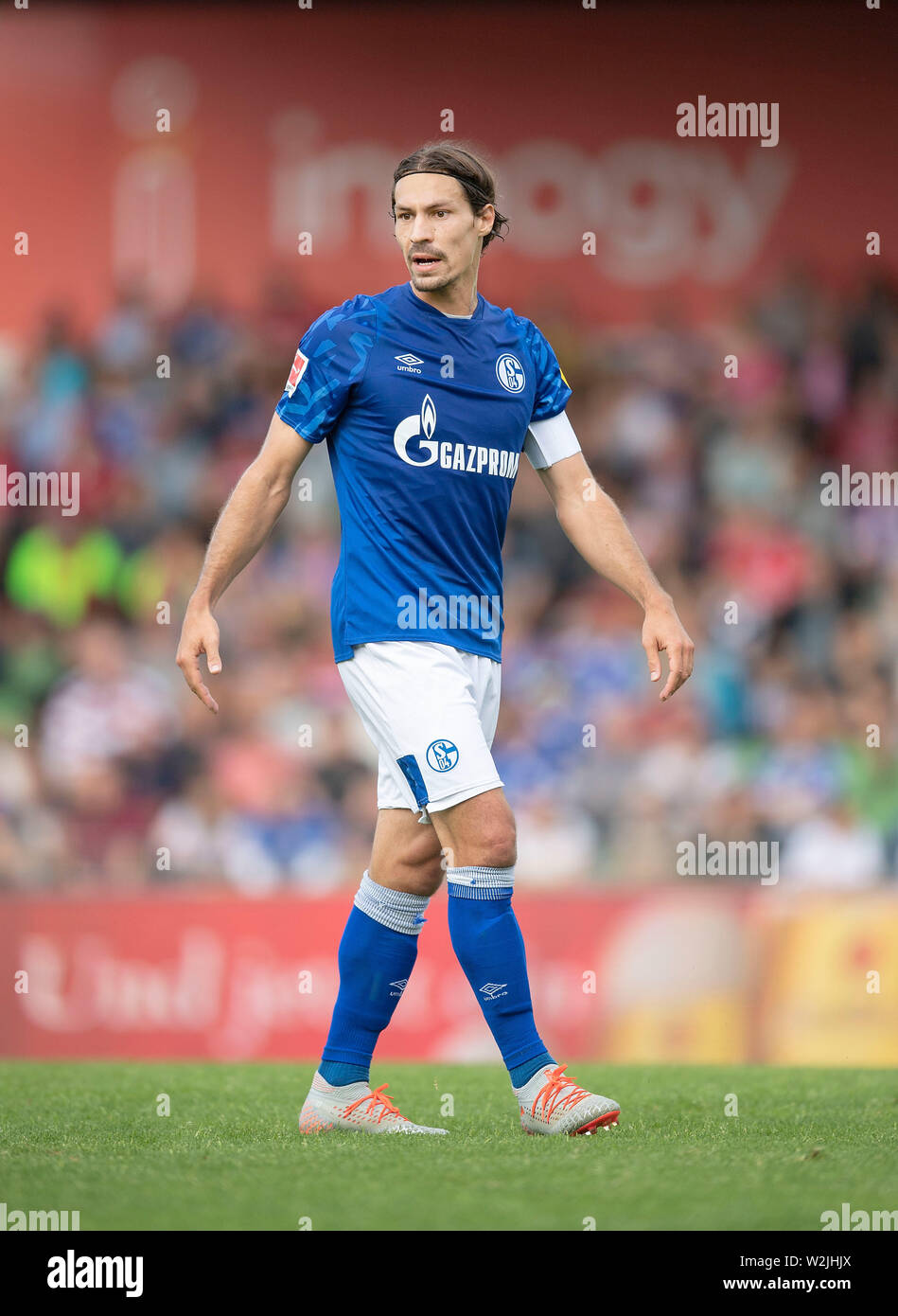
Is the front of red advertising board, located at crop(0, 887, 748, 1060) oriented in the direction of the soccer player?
yes

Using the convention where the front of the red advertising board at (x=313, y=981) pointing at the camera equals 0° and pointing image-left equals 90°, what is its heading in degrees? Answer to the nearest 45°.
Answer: approximately 0°

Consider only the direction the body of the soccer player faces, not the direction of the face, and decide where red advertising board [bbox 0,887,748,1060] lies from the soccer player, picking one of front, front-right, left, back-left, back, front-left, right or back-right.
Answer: back-left
